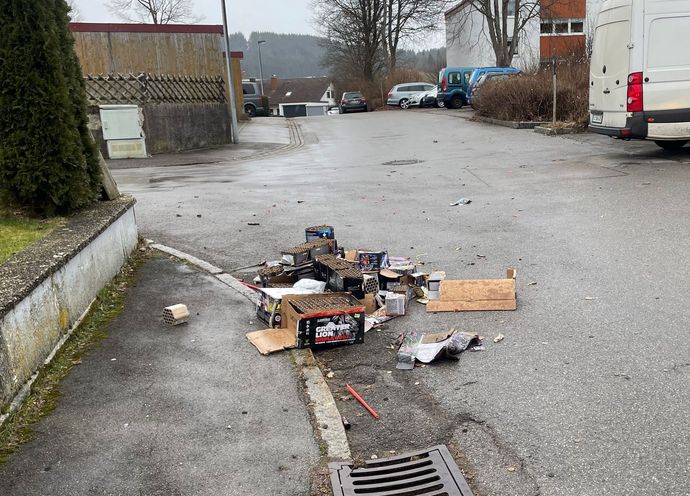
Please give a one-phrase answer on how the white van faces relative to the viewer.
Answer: facing away from the viewer and to the right of the viewer

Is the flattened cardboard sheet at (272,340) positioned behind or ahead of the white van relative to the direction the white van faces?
behind

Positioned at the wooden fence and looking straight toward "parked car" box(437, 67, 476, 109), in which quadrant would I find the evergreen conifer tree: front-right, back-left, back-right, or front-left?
back-right

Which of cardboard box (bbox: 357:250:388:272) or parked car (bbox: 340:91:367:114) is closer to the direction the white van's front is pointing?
the parked car

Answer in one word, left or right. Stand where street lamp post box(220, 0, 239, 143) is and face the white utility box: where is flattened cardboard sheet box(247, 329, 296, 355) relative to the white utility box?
left

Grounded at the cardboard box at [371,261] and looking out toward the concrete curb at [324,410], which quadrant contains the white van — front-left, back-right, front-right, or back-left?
back-left

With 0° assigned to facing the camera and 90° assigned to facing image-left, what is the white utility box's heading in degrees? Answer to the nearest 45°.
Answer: approximately 0°

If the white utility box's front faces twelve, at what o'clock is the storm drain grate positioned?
The storm drain grate is roughly at 12 o'clock from the white utility box.

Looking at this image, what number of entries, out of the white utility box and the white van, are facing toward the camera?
1

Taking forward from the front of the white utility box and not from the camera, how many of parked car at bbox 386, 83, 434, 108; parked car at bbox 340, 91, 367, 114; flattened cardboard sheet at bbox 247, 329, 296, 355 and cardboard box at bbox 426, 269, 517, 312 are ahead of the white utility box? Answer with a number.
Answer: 2
